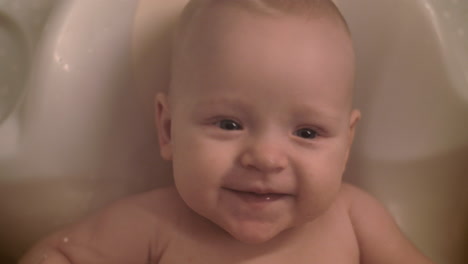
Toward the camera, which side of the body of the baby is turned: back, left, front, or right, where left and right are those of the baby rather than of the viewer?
front

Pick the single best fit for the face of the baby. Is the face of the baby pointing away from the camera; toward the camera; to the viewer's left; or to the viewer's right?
toward the camera
